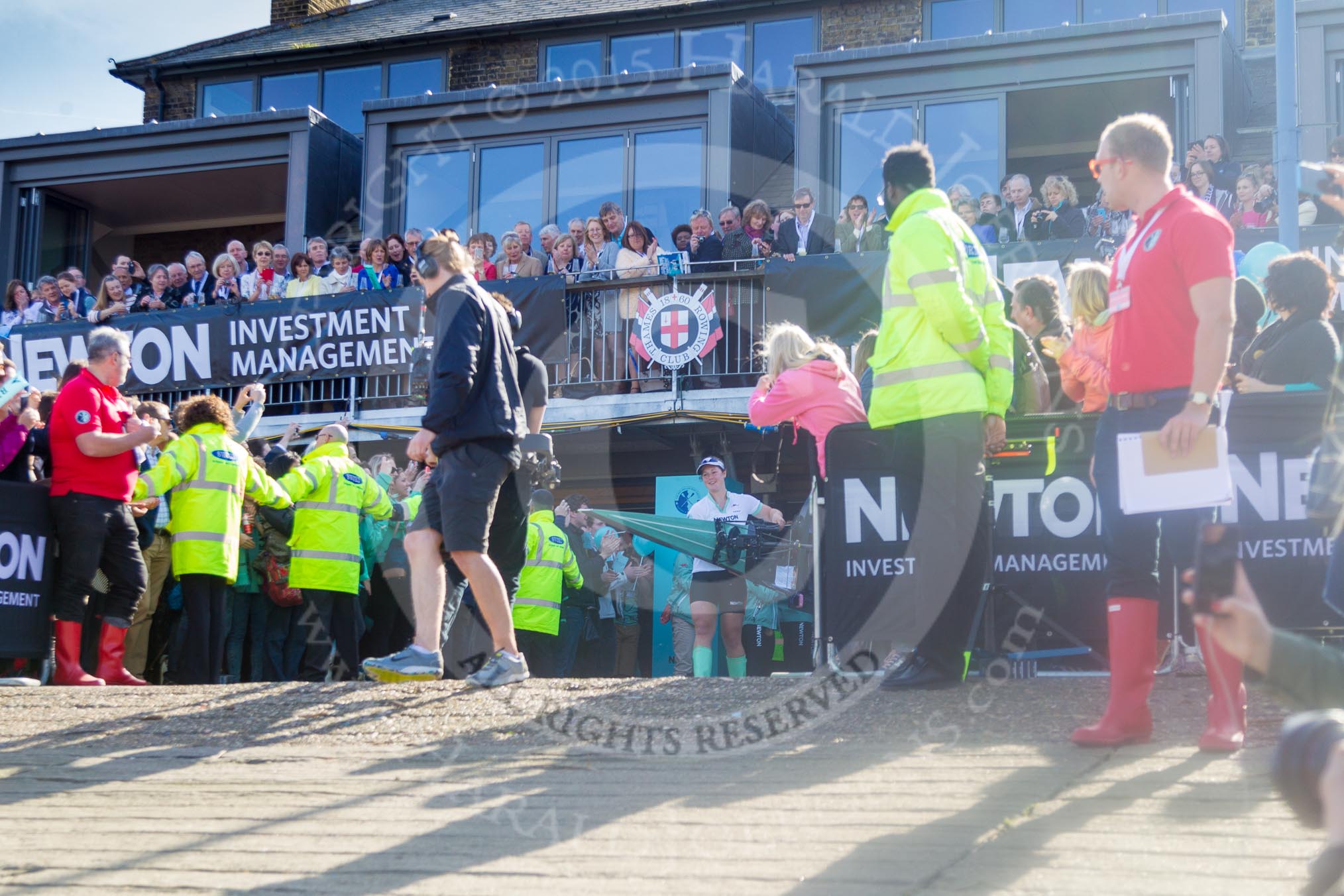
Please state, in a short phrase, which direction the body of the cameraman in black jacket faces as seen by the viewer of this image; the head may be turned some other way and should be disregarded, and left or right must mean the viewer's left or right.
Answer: facing to the left of the viewer

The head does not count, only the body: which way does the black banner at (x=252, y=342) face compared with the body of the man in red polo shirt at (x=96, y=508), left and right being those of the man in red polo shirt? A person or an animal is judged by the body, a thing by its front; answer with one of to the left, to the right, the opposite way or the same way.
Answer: to the right

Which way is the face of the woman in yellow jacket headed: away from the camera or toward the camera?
away from the camera

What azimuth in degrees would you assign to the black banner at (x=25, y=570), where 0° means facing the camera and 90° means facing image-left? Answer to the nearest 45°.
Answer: approximately 0°

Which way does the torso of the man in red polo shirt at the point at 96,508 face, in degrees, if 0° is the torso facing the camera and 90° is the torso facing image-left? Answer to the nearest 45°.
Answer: approximately 270°

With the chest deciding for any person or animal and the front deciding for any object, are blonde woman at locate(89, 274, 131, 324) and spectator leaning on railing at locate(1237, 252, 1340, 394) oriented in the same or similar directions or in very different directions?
very different directions

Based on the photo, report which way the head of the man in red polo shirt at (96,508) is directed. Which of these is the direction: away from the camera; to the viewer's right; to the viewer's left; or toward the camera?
to the viewer's right

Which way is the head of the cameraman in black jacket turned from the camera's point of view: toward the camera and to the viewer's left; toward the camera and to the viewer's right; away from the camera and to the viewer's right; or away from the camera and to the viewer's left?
away from the camera and to the viewer's left

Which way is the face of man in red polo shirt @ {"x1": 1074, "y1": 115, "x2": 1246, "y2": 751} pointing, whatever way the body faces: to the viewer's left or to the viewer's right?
to the viewer's left
